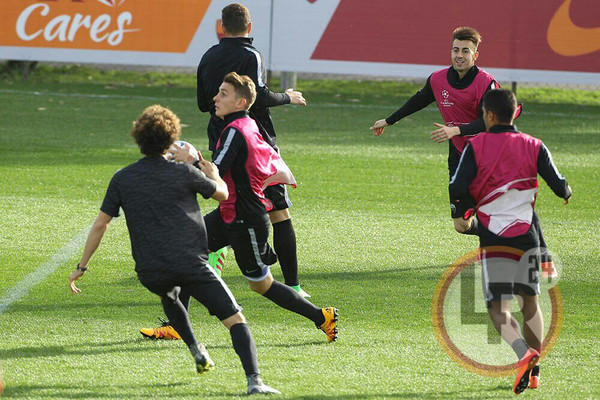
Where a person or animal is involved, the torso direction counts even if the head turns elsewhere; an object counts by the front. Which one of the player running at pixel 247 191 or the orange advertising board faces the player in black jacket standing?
the orange advertising board

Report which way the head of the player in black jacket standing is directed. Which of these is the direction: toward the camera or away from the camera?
away from the camera

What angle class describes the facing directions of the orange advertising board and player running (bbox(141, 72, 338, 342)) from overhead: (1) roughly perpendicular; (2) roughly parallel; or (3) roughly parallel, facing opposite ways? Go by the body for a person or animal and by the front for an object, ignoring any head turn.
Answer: roughly perpendicular

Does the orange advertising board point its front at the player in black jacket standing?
yes

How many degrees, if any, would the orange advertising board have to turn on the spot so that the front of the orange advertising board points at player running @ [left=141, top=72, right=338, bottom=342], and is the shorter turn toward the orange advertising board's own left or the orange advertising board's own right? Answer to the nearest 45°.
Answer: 0° — it already faces them

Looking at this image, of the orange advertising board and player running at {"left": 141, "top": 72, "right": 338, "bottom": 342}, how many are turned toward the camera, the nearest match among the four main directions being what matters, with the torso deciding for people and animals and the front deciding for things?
1
